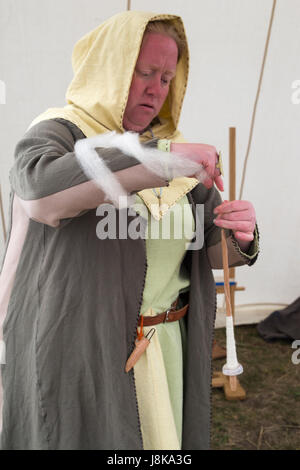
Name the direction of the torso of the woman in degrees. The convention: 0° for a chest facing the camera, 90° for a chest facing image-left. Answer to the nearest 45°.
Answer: approximately 315°
